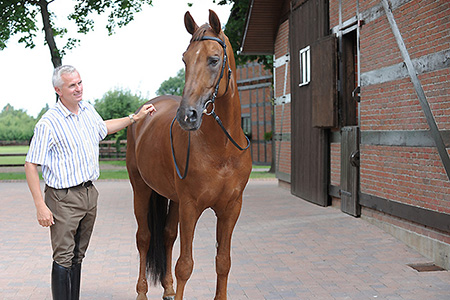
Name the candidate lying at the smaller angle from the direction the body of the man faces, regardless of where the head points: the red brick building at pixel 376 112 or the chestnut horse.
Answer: the chestnut horse

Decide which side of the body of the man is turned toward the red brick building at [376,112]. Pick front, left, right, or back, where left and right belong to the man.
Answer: left

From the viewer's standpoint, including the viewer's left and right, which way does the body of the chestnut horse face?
facing the viewer and to the right of the viewer

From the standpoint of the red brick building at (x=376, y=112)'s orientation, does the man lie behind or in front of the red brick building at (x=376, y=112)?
in front

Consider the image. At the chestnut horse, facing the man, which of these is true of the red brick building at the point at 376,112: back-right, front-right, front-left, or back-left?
back-right

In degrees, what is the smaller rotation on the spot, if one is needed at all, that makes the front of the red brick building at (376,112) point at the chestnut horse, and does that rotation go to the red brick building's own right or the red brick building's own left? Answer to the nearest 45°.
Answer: approximately 45° to the red brick building's own left

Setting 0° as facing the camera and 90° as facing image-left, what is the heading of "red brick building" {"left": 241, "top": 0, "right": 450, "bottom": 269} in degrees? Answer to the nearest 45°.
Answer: approximately 45°

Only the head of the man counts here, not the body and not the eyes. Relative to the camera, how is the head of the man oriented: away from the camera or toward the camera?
toward the camera

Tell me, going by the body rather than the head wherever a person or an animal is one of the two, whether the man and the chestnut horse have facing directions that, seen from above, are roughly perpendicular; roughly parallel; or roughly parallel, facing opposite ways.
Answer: roughly parallel

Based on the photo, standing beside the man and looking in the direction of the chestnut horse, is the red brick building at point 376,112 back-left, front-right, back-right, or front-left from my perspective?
front-left
